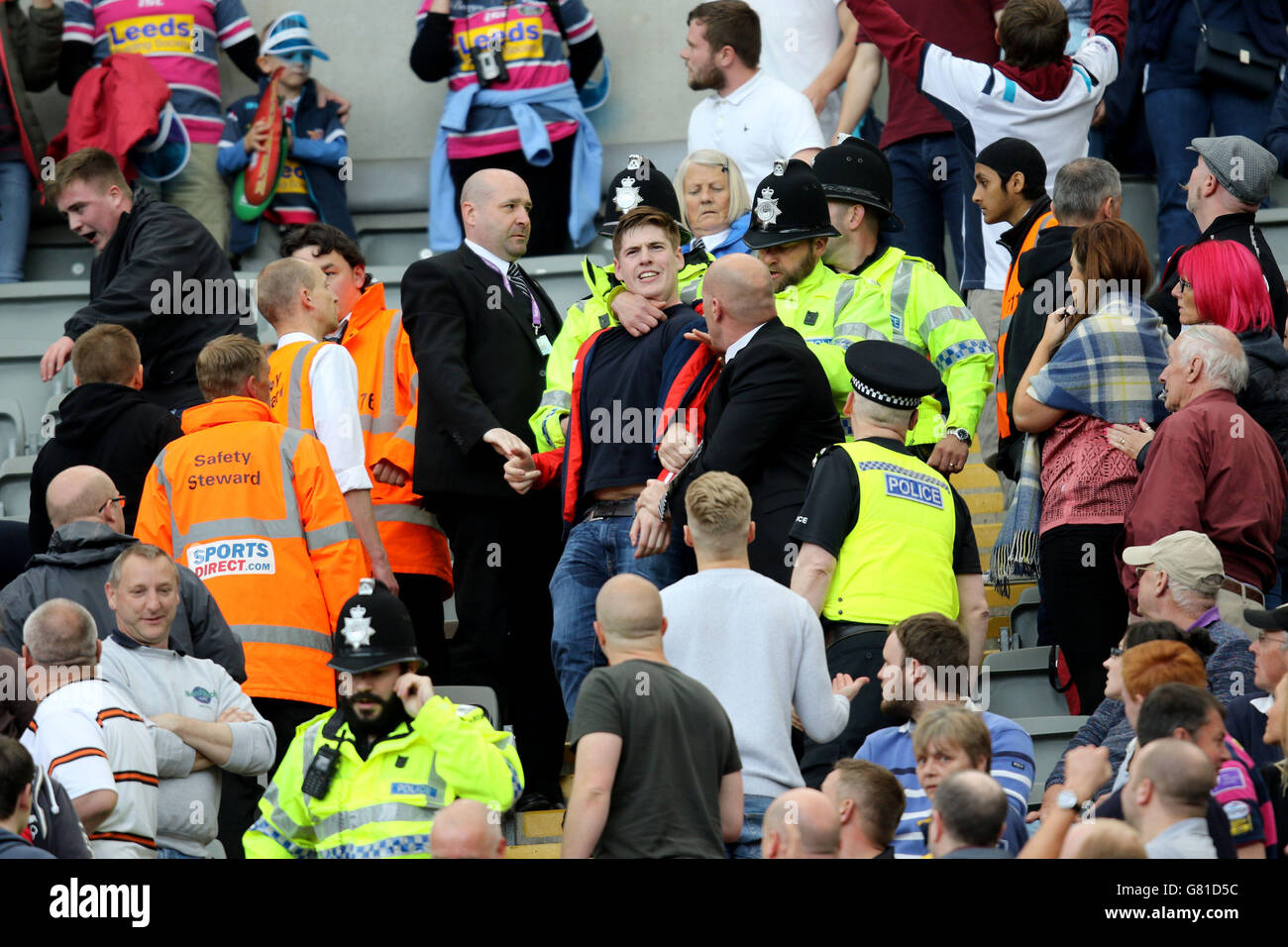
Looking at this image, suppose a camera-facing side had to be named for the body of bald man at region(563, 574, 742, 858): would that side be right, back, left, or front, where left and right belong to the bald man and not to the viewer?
back

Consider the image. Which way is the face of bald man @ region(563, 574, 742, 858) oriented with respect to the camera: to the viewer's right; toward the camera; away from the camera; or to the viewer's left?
away from the camera

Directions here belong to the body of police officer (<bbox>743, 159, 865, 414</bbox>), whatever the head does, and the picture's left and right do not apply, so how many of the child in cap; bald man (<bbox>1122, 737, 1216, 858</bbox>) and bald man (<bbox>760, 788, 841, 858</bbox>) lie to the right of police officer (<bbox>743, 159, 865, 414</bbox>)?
1

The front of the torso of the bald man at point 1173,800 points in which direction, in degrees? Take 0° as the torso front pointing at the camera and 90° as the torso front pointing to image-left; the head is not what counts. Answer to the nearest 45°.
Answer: approximately 135°

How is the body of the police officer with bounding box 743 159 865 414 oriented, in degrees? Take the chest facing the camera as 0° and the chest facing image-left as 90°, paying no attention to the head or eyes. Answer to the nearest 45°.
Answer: approximately 45°

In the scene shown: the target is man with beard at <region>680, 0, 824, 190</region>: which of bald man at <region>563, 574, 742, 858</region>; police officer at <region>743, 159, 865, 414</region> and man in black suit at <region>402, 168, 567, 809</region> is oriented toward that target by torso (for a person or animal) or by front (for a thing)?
the bald man

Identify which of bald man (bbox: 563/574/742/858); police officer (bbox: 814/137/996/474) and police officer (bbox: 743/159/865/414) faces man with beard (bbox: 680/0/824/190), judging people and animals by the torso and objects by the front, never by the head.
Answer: the bald man

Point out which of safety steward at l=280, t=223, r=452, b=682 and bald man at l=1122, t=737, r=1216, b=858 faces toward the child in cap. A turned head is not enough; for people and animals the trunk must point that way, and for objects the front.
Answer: the bald man

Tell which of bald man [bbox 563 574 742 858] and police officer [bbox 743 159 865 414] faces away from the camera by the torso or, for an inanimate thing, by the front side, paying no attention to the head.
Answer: the bald man

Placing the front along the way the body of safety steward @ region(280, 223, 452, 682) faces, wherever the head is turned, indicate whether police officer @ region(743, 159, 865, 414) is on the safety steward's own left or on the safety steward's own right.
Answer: on the safety steward's own left

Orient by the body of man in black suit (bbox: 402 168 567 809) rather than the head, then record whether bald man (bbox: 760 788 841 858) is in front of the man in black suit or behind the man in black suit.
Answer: in front

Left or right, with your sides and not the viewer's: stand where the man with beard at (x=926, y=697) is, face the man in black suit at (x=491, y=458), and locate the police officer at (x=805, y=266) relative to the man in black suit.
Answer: right

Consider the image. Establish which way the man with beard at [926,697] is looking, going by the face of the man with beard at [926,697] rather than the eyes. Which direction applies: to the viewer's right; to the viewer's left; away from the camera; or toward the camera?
to the viewer's left
